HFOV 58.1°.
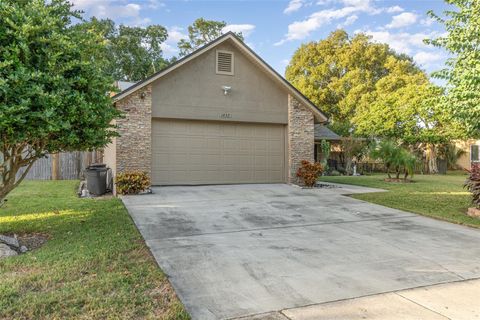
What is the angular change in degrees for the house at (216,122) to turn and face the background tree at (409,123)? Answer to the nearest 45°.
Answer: approximately 135° to its left

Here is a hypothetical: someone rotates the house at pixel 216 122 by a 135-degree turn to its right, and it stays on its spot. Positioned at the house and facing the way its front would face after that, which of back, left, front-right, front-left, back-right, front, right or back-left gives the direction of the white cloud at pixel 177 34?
front-right

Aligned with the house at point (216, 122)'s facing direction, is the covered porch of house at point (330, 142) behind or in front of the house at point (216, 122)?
behind

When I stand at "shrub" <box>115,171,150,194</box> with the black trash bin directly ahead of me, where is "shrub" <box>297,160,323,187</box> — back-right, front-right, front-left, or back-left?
back-right

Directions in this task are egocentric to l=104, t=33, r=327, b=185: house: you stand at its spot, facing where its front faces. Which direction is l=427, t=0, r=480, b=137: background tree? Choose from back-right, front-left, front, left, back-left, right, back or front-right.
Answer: front-left

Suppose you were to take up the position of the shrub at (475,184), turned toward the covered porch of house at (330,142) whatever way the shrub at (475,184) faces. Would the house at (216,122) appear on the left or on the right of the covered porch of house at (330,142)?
left

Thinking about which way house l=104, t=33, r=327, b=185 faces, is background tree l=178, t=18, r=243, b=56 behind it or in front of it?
behind

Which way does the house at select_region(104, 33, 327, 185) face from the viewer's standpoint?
toward the camera

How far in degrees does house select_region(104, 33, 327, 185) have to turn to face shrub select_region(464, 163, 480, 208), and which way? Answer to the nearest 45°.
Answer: approximately 45° to its left

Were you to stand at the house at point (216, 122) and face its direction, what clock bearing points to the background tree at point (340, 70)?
The background tree is roughly at 7 o'clock from the house.

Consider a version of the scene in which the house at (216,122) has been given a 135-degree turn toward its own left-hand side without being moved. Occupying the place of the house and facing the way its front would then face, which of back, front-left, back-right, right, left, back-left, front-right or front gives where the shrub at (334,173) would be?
front

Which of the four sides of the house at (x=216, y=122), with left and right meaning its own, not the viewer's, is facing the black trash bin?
right

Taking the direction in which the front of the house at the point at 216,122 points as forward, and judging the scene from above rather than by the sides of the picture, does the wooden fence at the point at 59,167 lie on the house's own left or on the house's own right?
on the house's own right

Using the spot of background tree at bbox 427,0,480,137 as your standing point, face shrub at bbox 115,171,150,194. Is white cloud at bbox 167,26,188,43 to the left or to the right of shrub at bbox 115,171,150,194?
right
